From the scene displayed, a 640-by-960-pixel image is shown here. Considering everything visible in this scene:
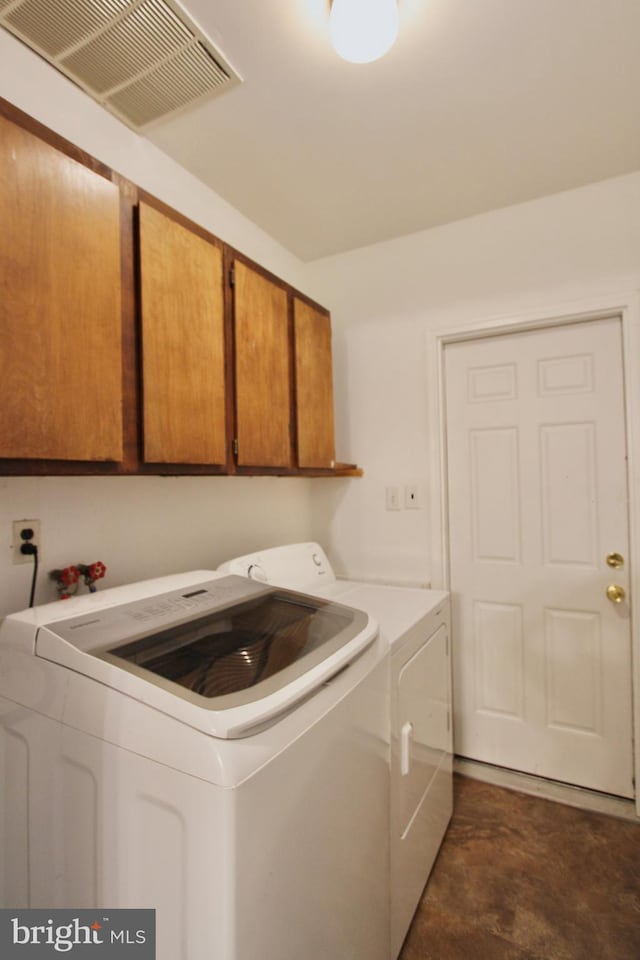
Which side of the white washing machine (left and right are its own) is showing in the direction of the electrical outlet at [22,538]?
back

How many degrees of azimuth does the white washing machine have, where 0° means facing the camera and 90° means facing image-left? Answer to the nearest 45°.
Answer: approximately 315°

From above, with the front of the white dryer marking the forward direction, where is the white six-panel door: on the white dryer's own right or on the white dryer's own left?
on the white dryer's own left

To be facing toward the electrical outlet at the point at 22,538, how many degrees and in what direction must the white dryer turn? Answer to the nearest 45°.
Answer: approximately 135° to its right

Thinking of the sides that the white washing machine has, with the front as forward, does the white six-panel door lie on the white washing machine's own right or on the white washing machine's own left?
on the white washing machine's own left

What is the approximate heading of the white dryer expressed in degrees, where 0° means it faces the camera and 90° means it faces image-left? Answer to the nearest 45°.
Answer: approximately 315°

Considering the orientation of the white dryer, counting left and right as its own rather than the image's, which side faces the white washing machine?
right
